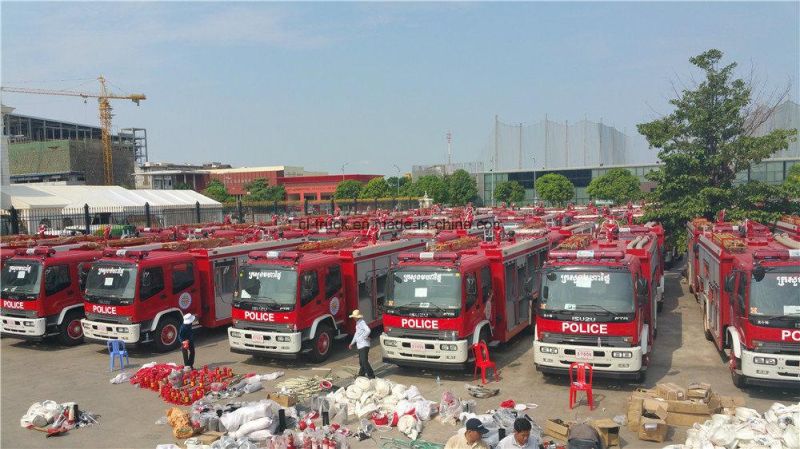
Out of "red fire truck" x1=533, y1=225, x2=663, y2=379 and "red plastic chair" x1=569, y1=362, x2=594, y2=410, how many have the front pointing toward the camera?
2

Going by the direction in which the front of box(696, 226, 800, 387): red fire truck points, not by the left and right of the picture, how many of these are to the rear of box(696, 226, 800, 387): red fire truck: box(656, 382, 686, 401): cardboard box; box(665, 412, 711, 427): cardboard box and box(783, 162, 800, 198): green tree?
1

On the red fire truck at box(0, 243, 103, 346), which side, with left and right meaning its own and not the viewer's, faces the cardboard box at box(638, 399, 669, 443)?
left

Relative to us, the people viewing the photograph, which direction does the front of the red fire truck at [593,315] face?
facing the viewer

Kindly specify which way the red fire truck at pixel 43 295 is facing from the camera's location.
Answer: facing the viewer and to the left of the viewer

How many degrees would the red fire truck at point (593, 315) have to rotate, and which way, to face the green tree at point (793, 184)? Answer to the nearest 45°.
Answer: approximately 180°

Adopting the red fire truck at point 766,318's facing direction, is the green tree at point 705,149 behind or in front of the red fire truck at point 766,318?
behind

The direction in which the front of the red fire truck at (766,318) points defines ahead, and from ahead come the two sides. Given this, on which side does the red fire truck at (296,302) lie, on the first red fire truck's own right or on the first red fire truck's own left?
on the first red fire truck's own right

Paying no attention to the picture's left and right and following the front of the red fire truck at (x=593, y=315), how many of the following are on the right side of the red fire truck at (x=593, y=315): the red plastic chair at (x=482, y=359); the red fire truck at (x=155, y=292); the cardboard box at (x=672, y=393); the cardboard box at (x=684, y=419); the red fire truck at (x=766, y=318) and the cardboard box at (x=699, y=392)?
2

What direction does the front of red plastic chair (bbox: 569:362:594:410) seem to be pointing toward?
toward the camera

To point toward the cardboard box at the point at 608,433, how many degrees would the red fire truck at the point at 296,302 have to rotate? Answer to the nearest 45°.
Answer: approximately 90° to its left

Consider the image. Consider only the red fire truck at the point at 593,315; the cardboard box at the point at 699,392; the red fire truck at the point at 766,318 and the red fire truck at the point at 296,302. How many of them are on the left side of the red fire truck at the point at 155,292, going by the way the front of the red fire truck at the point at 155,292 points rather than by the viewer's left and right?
4

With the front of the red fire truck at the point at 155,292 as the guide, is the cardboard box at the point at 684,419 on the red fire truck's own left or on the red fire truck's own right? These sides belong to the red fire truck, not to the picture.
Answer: on the red fire truck's own left
